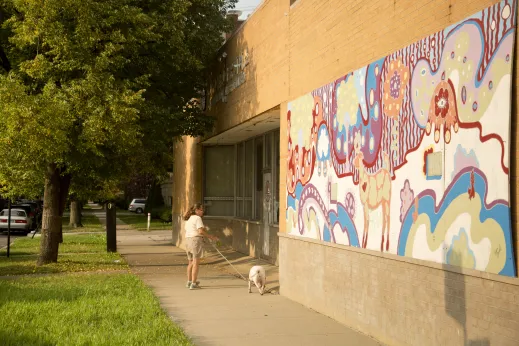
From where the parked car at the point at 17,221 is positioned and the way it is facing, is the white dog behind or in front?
behind

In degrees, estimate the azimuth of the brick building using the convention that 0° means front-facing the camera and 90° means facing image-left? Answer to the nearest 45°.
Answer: approximately 45°

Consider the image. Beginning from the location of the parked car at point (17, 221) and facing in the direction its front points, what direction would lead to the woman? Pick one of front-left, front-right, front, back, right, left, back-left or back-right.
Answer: back
